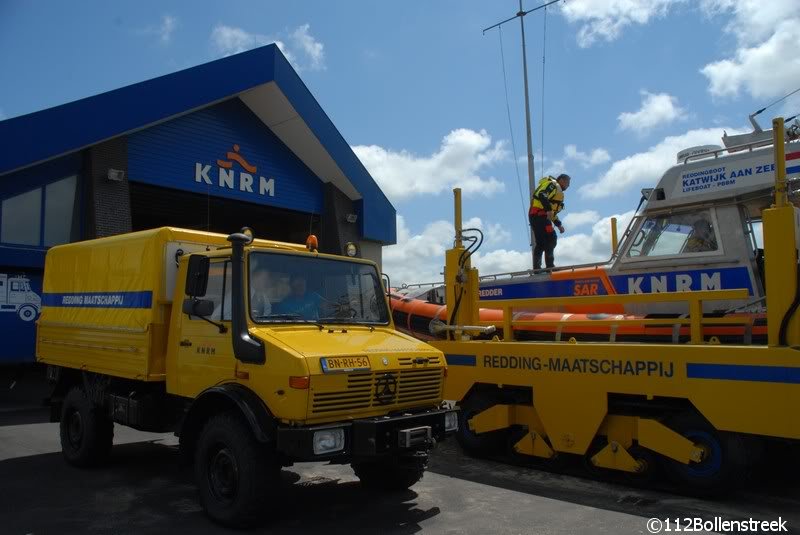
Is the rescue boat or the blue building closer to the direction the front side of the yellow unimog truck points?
the rescue boat

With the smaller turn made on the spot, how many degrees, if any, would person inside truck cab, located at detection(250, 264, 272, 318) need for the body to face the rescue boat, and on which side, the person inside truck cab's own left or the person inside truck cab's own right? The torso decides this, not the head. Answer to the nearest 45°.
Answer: approximately 45° to the person inside truck cab's own left

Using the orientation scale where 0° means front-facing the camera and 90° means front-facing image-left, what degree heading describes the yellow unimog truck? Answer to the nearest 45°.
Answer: approximately 315°

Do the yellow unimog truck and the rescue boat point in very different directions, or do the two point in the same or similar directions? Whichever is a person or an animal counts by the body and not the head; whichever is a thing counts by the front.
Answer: very different directions

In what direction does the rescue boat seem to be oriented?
to the viewer's left

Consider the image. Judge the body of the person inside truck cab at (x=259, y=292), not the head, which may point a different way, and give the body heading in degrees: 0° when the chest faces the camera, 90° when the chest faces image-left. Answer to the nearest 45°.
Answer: approximately 315°

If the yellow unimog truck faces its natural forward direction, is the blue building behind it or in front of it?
behind

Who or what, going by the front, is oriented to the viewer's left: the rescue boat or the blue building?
the rescue boat

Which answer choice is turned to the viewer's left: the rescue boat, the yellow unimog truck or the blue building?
the rescue boat

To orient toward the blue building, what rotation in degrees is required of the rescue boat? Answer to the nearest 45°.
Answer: approximately 45° to its right
